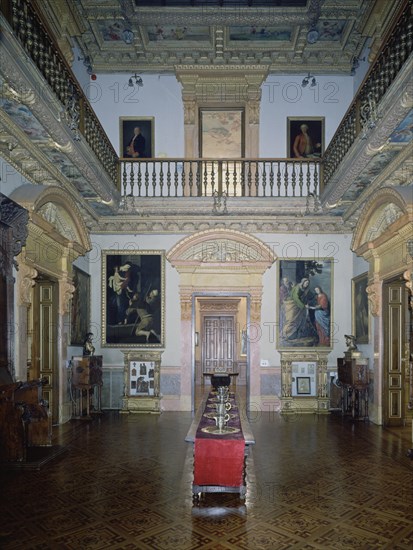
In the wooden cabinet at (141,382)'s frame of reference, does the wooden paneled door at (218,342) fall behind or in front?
behind

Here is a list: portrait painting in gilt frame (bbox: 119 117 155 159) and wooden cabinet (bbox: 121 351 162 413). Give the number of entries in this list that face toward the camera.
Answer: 2

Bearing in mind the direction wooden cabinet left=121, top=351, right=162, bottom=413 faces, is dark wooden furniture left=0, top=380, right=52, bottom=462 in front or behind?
in front

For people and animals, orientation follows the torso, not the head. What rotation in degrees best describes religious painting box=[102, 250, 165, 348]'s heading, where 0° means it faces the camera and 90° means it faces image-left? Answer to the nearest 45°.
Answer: approximately 0°
